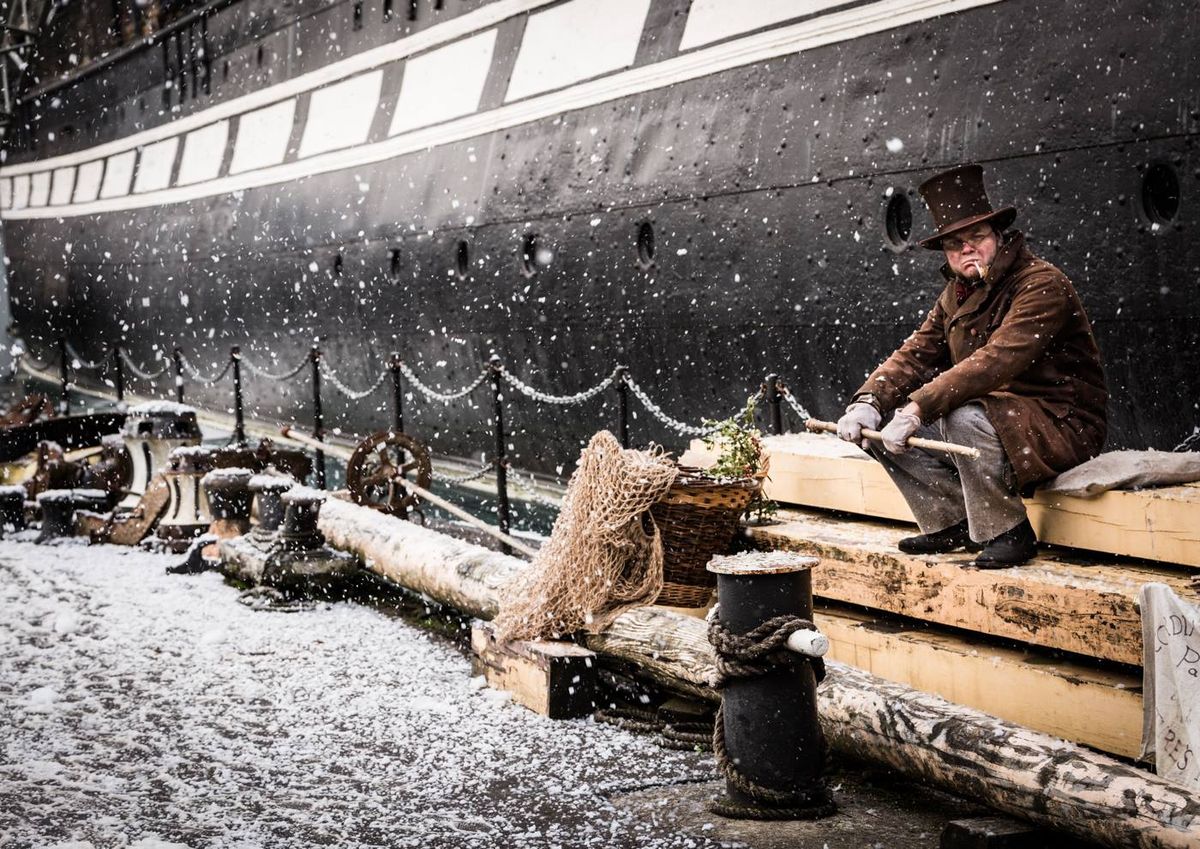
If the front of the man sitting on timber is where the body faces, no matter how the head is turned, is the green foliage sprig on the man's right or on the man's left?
on the man's right

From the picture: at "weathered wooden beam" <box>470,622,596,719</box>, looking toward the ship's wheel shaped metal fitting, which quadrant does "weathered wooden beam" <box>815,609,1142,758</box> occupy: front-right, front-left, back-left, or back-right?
back-right

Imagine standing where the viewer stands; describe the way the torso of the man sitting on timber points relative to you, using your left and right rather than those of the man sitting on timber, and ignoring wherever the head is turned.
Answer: facing the viewer and to the left of the viewer

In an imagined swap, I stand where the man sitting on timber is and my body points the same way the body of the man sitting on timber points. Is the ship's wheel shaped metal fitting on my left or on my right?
on my right

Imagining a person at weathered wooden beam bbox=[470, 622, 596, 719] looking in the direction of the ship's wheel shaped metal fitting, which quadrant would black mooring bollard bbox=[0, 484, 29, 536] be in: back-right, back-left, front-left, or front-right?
front-left

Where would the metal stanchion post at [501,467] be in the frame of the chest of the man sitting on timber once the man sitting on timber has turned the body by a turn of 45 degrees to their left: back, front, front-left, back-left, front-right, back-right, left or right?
back-right

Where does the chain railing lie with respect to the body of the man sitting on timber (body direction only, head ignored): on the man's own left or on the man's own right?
on the man's own right

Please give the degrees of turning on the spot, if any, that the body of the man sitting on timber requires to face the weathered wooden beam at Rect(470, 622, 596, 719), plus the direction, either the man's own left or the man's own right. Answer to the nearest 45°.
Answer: approximately 45° to the man's own right

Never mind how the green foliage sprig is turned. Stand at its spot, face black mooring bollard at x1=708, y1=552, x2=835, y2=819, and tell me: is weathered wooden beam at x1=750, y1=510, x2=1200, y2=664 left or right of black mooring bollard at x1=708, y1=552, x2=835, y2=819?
left

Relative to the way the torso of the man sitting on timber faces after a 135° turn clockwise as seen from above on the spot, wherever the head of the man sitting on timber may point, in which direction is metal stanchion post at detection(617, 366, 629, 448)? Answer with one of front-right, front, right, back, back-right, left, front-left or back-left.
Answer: front-left
